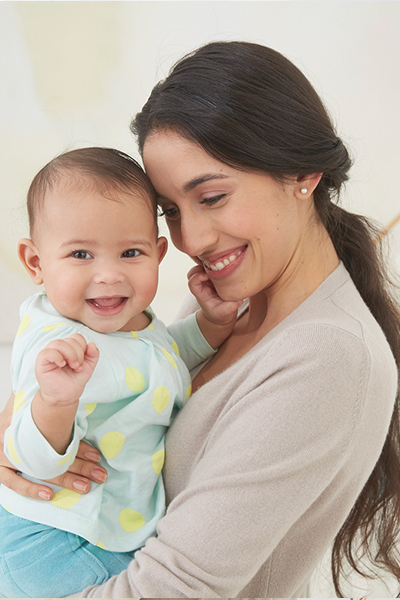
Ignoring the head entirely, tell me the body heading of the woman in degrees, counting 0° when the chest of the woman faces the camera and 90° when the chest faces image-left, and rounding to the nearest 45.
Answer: approximately 90°

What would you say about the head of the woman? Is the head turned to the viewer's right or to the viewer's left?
to the viewer's left
